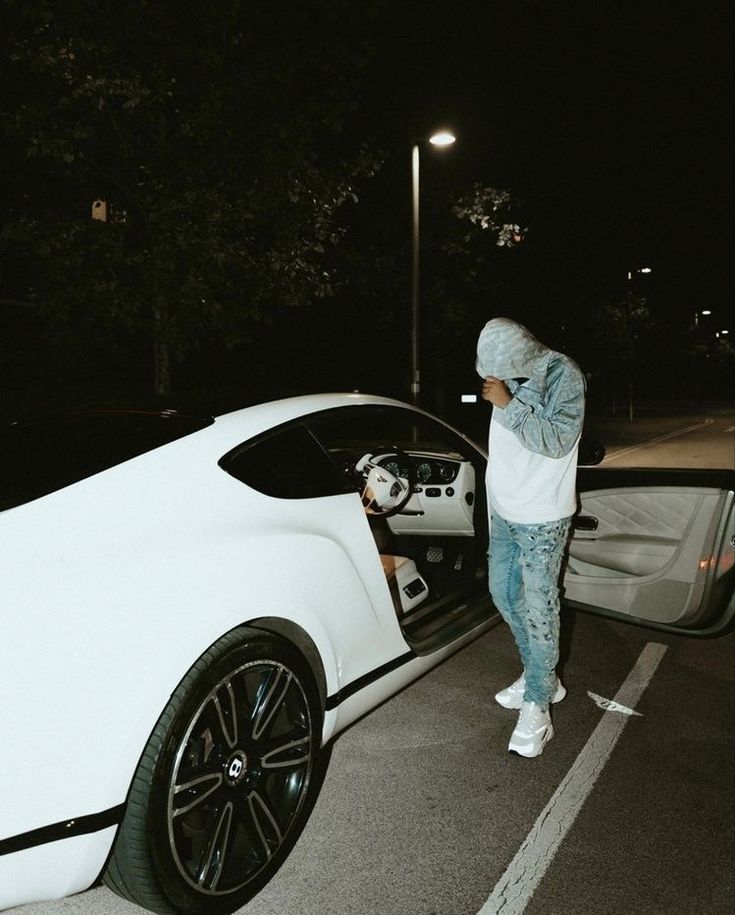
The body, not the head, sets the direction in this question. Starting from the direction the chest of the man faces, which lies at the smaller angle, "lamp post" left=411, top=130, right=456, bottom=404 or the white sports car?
the white sports car

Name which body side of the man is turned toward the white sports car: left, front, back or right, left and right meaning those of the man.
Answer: front

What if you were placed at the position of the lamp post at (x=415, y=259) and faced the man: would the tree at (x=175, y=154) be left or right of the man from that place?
right

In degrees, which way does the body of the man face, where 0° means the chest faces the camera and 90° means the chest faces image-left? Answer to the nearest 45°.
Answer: approximately 45°

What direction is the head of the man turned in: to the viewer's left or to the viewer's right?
to the viewer's left

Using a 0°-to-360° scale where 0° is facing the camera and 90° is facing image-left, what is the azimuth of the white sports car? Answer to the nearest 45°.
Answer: approximately 225°

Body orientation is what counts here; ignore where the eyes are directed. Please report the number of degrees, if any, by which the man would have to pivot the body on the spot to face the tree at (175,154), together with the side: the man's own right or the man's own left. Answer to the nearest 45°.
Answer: approximately 90° to the man's own right

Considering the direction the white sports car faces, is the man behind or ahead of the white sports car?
ahead

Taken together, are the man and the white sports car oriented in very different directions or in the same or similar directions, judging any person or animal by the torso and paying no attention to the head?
very different directions

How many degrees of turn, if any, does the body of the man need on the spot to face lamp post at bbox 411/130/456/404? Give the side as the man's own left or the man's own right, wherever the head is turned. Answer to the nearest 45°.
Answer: approximately 135° to the man's own right

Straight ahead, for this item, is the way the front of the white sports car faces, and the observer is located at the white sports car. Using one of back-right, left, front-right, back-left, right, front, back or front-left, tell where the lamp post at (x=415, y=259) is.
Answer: front-left

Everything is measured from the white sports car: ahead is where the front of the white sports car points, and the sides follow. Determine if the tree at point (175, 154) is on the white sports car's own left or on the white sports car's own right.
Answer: on the white sports car's own left
